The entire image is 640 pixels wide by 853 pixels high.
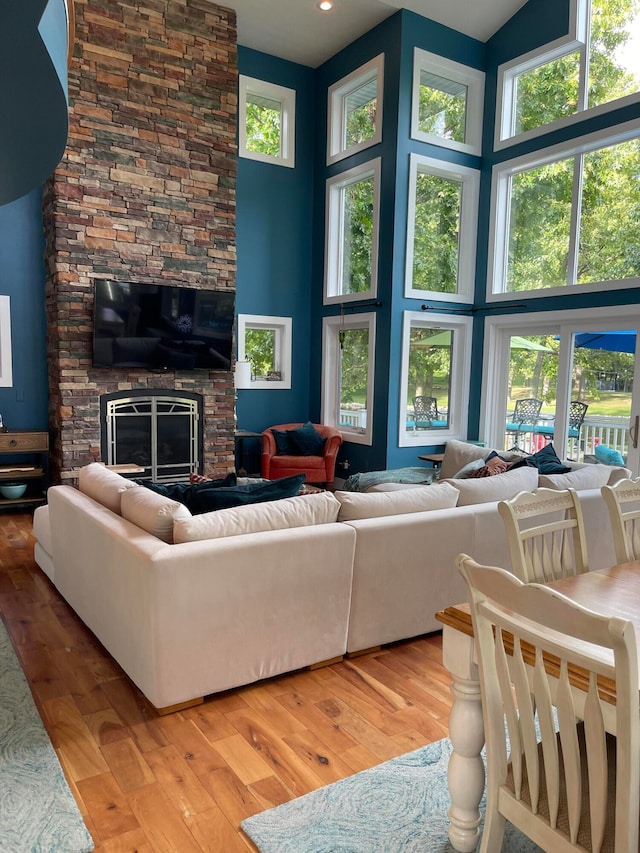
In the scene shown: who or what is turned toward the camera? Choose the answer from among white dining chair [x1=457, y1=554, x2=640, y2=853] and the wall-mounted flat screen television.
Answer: the wall-mounted flat screen television

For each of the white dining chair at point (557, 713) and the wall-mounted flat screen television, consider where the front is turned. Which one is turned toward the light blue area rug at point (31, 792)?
the wall-mounted flat screen television

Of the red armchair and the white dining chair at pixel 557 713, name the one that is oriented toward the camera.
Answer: the red armchair

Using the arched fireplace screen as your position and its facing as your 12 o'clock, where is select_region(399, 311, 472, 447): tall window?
The tall window is roughly at 9 o'clock from the arched fireplace screen.

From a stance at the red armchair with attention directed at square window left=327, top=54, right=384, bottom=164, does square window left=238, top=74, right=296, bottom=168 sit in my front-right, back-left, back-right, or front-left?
front-left

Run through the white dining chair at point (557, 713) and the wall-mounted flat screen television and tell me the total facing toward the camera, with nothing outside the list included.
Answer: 1

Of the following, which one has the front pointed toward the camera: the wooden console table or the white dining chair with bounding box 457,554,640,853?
the wooden console table

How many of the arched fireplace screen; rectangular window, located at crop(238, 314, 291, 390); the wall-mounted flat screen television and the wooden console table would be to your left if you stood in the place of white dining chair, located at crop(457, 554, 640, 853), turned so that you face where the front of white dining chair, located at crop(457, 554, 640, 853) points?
4

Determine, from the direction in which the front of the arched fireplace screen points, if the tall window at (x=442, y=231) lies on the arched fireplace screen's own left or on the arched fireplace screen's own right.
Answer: on the arched fireplace screen's own left

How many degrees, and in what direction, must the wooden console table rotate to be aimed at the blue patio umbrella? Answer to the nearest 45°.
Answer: approximately 45° to its left

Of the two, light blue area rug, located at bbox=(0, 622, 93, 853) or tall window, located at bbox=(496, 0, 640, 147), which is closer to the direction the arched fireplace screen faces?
the light blue area rug

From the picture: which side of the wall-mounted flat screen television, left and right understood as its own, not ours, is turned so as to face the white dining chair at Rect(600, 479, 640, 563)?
front

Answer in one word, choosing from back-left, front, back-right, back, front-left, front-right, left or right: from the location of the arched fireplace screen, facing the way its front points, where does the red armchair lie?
left

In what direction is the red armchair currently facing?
toward the camera

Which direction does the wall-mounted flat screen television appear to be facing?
toward the camera

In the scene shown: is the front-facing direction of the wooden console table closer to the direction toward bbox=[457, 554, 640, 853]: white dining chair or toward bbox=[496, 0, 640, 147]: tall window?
the white dining chair

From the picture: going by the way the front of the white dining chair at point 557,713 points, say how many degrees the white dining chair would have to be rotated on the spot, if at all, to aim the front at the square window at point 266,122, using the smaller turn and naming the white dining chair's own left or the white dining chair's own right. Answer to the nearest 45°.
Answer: approximately 90° to the white dining chair's own left

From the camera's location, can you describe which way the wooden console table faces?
facing the viewer
